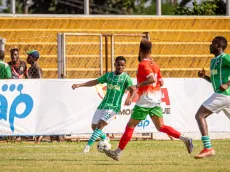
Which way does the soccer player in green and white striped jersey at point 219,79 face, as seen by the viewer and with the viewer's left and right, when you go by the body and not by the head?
facing to the left of the viewer

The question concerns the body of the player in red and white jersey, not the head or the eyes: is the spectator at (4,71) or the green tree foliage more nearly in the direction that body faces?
the spectator

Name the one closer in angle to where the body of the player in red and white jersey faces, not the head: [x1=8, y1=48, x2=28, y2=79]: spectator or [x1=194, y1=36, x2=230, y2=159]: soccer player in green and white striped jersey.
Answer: the spectator

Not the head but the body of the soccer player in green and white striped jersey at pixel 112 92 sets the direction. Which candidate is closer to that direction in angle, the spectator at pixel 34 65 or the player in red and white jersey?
the player in red and white jersey

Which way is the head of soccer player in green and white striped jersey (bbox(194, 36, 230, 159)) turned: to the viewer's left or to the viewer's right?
to the viewer's left

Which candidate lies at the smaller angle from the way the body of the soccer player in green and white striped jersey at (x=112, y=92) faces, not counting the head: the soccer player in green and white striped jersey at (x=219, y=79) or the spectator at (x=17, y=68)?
the soccer player in green and white striped jersey

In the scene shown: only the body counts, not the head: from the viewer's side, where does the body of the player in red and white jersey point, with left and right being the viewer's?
facing away from the viewer and to the left of the viewer

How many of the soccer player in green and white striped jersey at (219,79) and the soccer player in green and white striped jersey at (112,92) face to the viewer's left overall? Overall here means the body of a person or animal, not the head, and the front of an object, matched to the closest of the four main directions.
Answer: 1

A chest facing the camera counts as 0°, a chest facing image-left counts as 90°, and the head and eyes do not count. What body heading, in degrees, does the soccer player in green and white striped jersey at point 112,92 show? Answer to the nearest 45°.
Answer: approximately 0°

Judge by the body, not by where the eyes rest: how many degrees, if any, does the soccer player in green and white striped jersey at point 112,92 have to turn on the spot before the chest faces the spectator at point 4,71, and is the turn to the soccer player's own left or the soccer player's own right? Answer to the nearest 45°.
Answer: approximately 135° to the soccer player's own right

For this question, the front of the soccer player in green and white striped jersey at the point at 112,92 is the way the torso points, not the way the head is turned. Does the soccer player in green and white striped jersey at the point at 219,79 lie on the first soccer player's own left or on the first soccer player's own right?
on the first soccer player's own left
